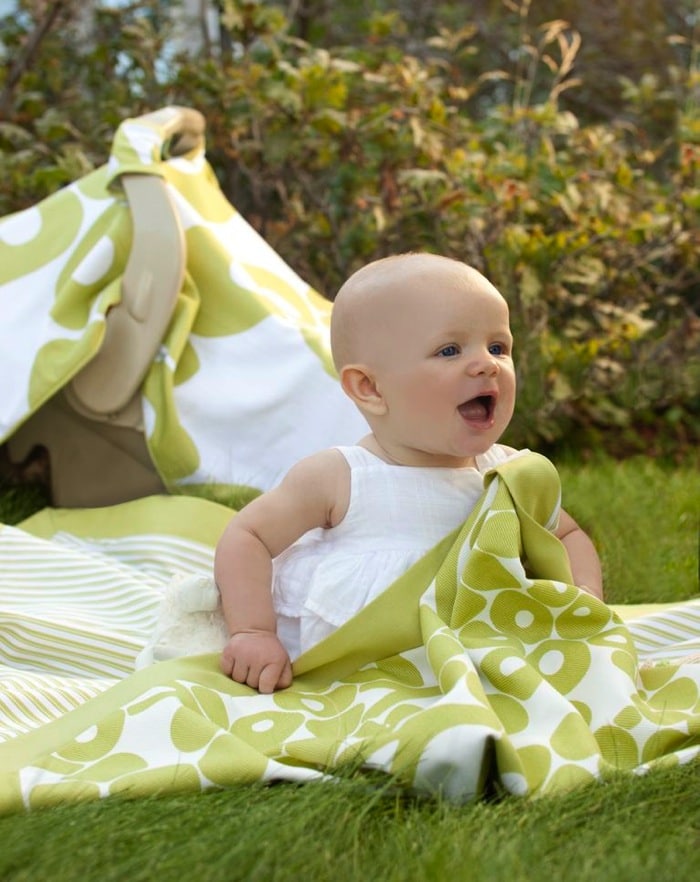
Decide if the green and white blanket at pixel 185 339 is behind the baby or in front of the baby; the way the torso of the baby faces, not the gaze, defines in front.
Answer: behind

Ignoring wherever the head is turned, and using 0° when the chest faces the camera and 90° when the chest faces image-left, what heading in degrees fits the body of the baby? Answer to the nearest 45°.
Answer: approximately 315°

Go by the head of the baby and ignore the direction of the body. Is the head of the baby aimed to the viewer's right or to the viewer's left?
to the viewer's right
